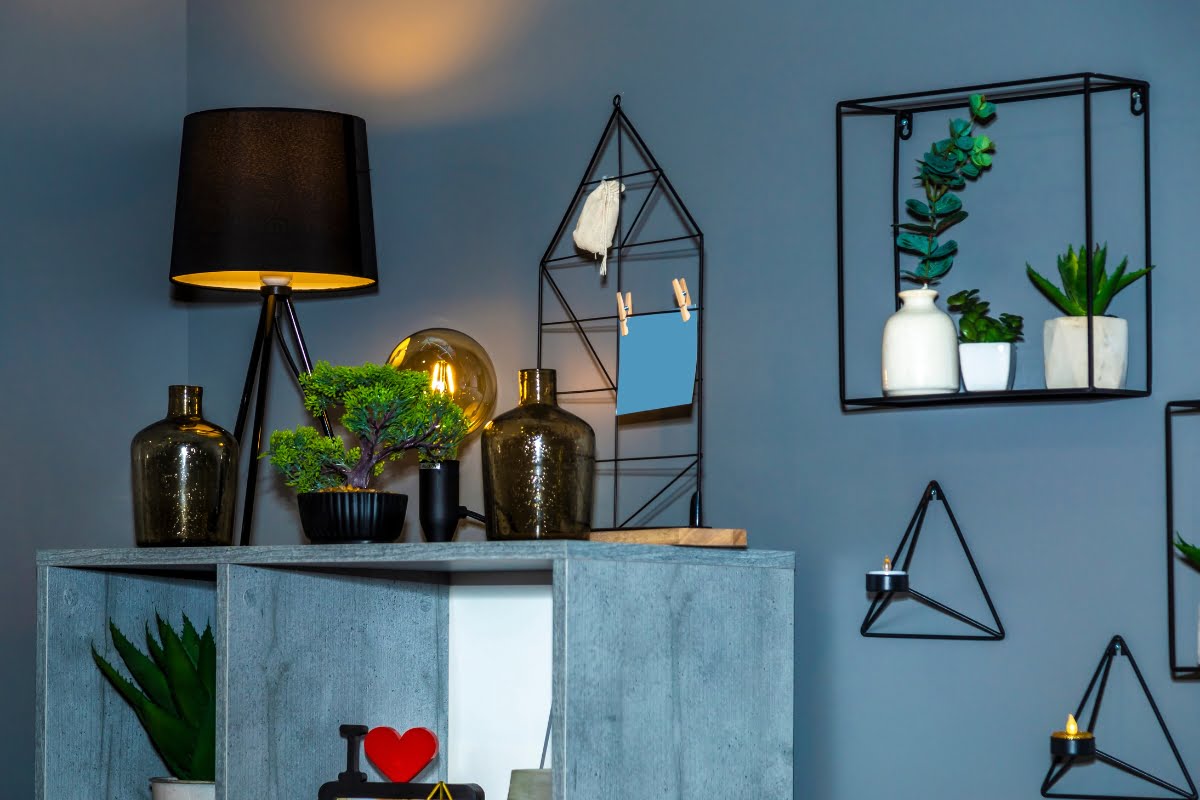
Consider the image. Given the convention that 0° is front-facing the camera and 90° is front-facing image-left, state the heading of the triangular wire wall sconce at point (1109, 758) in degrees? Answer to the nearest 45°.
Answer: approximately 45°

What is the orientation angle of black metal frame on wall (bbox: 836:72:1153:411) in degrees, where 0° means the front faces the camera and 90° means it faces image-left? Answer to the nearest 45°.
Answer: approximately 45°

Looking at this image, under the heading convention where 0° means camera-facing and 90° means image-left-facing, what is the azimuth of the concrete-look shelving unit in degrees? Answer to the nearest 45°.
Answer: approximately 45°
